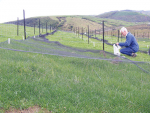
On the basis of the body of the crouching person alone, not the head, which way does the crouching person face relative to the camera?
to the viewer's left
